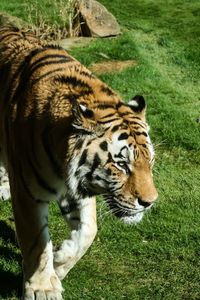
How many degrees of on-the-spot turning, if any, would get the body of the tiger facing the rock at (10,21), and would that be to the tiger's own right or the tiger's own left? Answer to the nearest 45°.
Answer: approximately 135° to the tiger's own left

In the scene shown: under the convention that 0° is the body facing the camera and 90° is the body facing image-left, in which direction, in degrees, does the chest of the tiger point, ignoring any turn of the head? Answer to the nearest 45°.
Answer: approximately 315°

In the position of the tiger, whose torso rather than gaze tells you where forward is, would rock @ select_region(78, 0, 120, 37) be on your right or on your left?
on your left
